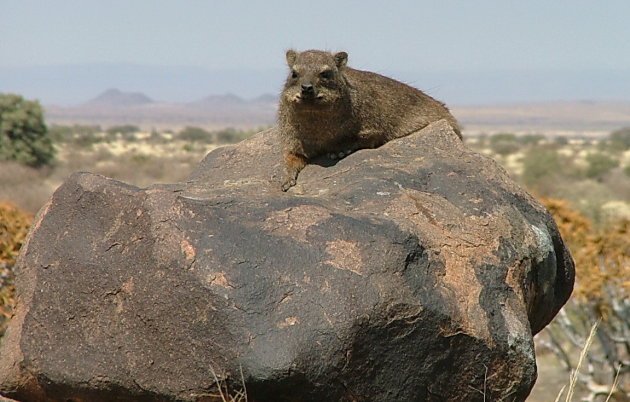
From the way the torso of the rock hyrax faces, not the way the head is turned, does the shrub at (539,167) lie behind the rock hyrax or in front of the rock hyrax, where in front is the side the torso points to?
behind

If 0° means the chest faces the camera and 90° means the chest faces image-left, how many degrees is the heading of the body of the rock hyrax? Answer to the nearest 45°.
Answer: approximately 45°

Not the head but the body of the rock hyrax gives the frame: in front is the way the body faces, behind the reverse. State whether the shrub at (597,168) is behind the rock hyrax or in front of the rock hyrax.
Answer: behind

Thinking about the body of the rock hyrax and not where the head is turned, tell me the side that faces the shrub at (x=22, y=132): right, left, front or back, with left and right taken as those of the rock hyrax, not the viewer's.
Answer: right

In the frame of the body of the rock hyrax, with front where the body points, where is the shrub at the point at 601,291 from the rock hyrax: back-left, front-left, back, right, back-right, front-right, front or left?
back
